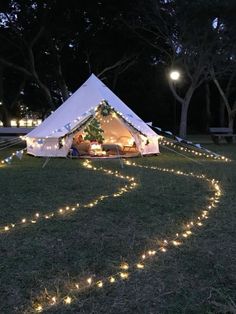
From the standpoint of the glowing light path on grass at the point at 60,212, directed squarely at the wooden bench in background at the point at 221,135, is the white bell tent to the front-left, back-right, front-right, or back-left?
front-left

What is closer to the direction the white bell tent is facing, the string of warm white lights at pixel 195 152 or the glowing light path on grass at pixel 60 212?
the glowing light path on grass

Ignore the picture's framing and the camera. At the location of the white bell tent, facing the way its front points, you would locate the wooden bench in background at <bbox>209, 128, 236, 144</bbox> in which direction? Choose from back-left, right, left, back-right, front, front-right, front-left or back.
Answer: back-left

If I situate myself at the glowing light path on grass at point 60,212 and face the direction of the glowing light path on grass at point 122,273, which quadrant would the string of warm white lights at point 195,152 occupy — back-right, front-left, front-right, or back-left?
back-left

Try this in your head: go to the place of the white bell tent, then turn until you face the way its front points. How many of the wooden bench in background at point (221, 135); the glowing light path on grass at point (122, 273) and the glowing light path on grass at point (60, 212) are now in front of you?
2

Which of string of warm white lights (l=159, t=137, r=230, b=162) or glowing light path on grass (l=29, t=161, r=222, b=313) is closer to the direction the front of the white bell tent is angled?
the glowing light path on grass

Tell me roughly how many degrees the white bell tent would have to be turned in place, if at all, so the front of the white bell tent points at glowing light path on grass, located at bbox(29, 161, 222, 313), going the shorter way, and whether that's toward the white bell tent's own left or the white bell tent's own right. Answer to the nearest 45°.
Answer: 0° — it already faces it

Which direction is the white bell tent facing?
toward the camera

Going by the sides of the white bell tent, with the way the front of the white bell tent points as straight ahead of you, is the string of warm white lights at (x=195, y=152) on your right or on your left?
on your left

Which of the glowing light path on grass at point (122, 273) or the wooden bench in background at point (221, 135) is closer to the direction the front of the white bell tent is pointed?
the glowing light path on grass

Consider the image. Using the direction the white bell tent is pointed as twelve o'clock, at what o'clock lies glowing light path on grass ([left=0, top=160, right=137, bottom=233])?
The glowing light path on grass is roughly at 12 o'clock from the white bell tent.
